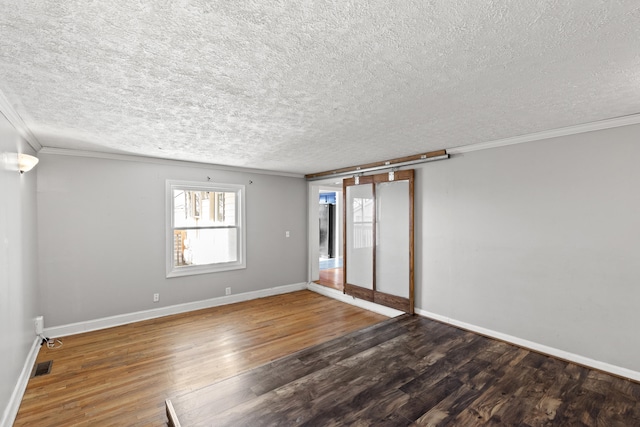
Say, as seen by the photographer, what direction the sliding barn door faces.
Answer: facing the viewer and to the left of the viewer

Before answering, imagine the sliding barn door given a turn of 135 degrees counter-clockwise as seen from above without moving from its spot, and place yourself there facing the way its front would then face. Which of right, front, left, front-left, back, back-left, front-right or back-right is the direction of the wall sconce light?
back-right

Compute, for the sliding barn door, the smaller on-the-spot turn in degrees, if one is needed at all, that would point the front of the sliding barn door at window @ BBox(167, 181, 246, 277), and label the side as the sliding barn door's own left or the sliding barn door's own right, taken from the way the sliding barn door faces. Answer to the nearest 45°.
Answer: approximately 45° to the sliding barn door's own right
